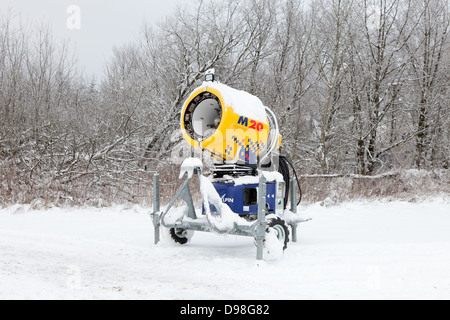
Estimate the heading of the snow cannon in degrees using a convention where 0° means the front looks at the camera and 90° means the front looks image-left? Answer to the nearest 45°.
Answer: approximately 45°
